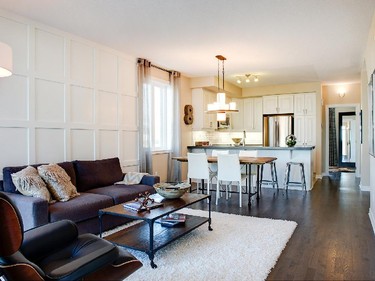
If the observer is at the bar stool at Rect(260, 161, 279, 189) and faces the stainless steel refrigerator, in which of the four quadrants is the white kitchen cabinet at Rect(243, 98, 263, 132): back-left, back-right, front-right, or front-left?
front-left

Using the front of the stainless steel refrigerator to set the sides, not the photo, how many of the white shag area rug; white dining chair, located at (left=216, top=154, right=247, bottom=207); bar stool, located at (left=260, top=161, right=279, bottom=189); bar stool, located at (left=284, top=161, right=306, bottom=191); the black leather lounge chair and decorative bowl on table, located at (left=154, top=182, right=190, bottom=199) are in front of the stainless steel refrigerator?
6

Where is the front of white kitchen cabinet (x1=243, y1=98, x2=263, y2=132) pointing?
toward the camera

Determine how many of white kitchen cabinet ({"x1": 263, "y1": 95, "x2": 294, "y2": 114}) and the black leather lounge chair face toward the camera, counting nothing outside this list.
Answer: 1

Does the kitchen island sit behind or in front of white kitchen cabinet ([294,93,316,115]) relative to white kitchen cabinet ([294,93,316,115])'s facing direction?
in front

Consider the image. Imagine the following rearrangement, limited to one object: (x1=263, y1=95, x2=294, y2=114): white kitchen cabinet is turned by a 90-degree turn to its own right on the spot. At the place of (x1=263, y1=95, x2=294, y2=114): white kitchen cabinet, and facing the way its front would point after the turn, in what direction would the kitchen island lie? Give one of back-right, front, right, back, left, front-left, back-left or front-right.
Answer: left

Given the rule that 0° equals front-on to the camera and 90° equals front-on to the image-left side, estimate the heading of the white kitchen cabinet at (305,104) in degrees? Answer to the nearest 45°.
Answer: approximately 0°

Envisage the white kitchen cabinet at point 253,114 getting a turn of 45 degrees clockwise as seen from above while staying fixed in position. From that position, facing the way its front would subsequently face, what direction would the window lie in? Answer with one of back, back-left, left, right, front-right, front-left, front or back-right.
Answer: front

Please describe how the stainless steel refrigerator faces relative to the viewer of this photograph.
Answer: facing the viewer

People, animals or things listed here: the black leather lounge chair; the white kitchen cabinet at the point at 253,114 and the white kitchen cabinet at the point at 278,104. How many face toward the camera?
2

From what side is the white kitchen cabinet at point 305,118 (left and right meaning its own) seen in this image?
front

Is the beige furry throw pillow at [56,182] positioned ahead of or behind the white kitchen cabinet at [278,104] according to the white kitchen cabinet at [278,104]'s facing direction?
ahead

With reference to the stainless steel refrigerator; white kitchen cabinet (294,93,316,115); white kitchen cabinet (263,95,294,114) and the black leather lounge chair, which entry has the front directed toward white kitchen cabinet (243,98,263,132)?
the black leather lounge chair

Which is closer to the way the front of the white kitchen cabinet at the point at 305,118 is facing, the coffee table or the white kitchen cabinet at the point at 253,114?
the coffee table

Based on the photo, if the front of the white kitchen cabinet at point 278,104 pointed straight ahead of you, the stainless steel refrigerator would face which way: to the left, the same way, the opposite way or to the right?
the same way

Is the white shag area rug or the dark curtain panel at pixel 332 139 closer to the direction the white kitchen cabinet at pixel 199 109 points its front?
the white shag area rug

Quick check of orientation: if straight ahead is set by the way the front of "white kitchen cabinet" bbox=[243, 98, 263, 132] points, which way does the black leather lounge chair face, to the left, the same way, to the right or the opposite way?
the opposite way

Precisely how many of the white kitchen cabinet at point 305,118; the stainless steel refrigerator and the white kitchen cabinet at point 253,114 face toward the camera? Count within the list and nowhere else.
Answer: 3

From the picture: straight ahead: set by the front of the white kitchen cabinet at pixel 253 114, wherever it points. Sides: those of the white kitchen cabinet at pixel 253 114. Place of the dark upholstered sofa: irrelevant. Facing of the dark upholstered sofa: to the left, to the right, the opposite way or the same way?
to the left

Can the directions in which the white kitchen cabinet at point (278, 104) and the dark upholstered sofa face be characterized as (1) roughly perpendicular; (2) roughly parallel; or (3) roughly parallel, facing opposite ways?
roughly perpendicular

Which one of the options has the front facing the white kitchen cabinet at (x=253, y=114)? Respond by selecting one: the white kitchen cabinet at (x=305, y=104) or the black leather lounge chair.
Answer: the black leather lounge chair
